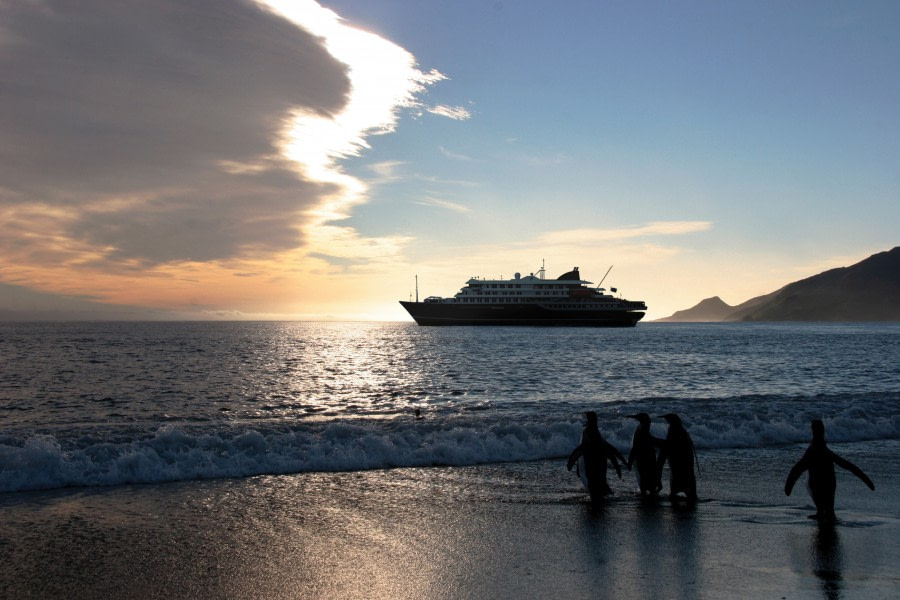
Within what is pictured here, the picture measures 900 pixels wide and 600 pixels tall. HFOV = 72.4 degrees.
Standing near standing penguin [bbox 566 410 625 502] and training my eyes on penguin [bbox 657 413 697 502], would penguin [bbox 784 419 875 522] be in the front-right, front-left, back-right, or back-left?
front-right

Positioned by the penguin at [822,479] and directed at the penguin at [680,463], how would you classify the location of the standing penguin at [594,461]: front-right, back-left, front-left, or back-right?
front-left

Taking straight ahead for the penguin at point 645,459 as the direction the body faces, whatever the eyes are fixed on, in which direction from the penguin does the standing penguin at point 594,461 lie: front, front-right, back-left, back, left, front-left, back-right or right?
front-left
